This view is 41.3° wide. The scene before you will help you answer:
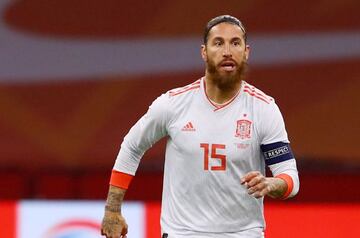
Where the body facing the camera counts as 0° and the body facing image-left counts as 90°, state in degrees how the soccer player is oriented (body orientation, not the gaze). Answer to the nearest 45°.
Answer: approximately 0°
